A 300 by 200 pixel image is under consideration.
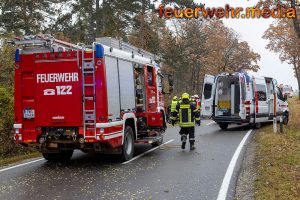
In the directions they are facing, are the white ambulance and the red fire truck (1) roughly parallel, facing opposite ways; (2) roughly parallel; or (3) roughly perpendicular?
roughly parallel

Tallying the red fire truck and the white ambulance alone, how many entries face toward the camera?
0

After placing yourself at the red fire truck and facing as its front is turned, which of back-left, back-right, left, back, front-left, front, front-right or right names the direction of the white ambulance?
front

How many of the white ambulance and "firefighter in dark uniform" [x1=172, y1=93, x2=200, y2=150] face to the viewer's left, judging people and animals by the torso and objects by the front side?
0

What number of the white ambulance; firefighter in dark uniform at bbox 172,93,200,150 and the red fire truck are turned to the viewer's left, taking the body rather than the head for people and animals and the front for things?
0

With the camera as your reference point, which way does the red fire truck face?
facing away from the viewer and to the right of the viewer

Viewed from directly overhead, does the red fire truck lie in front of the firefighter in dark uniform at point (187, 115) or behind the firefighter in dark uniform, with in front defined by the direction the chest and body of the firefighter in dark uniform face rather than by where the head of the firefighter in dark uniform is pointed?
behind

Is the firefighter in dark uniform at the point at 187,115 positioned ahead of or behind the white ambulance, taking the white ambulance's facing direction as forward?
behind

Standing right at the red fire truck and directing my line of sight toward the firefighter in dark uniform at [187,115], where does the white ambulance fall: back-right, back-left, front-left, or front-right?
front-left

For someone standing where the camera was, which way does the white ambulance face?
facing away from the viewer and to the right of the viewer

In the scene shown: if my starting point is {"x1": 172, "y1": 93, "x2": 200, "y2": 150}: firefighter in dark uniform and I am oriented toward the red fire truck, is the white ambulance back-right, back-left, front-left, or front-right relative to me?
back-right
